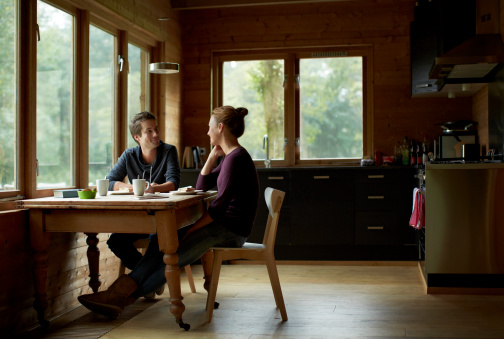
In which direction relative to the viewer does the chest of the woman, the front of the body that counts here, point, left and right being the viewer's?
facing to the left of the viewer

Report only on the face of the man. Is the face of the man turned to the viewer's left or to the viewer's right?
to the viewer's right

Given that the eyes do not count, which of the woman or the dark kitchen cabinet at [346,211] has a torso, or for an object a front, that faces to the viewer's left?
the woman

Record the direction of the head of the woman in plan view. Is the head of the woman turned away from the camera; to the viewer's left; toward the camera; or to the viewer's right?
to the viewer's left
